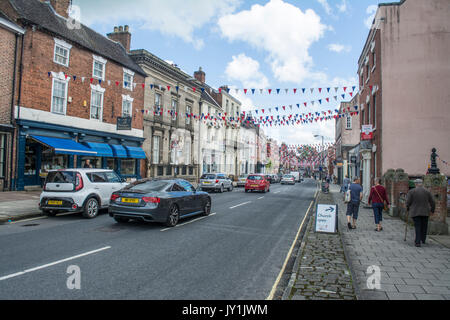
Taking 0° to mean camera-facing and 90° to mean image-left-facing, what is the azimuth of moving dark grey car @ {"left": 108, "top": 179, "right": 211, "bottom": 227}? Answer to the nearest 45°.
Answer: approximately 225°

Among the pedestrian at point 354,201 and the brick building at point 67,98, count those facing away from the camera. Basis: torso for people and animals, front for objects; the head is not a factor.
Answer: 1

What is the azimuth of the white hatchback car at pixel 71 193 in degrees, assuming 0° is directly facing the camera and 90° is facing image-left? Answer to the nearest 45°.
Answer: approximately 225°

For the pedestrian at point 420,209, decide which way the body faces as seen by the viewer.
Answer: away from the camera

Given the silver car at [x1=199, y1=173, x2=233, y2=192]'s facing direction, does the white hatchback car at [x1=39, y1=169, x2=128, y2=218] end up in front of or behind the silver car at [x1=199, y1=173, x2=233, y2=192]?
behind

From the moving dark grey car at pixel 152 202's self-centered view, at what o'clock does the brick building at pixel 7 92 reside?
The brick building is roughly at 9 o'clock from the moving dark grey car.

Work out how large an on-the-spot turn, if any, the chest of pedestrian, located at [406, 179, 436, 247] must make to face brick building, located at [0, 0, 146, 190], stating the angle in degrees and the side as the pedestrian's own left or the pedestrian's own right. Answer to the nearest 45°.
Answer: approximately 90° to the pedestrian's own left

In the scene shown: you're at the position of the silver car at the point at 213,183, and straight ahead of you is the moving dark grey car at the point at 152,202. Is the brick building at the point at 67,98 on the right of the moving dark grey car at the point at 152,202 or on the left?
right

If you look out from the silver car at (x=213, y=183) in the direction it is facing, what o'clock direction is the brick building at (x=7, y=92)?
The brick building is roughly at 6 o'clock from the silver car.

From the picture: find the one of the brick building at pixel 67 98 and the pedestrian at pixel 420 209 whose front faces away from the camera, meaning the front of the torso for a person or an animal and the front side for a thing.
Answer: the pedestrian

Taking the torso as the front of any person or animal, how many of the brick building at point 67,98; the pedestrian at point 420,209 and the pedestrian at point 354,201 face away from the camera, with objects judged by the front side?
2

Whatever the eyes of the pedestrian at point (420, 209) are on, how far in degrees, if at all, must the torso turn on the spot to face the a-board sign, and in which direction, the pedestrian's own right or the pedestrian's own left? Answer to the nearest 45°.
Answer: approximately 90° to the pedestrian's own left

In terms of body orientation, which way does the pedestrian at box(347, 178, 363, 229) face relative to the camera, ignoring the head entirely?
away from the camera

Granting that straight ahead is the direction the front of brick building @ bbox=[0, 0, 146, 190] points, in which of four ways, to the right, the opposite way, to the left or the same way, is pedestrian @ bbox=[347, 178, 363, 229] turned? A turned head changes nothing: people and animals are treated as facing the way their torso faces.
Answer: to the left
